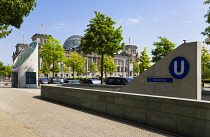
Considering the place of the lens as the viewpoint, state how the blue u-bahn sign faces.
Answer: facing the viewer

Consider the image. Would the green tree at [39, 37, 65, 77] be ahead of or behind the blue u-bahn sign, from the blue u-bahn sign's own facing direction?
behind

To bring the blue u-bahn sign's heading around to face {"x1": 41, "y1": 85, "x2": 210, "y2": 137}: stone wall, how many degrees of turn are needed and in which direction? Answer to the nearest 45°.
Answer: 0° — it already faces it

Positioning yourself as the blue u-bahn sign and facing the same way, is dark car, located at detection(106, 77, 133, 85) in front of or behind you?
behind

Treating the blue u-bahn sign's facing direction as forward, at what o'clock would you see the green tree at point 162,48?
The green tree is roughly at 6 o'clock from the blue u-bahn sign.

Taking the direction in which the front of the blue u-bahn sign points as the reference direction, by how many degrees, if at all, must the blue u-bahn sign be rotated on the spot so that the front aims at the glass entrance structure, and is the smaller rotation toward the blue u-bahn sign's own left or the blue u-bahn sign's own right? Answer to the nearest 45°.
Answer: approximately 135° to the blue u-bahn sign's own right

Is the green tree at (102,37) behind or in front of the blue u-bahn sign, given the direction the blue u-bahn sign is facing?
behind

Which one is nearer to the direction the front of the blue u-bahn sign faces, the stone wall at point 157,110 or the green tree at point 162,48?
the stone wall

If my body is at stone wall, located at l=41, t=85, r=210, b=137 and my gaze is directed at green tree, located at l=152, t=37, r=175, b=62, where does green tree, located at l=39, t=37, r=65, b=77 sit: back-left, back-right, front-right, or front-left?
front-left

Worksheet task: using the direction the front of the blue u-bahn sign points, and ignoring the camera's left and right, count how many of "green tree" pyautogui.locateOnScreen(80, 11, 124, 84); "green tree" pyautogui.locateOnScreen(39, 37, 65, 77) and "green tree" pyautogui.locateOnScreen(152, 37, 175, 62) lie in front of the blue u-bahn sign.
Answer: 0

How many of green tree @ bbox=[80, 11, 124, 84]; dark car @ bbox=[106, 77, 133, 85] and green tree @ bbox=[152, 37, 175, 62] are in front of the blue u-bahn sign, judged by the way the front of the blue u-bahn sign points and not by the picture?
0

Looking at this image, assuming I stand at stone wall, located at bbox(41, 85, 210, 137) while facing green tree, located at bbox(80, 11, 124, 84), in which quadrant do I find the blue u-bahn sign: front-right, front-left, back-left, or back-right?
front-right
